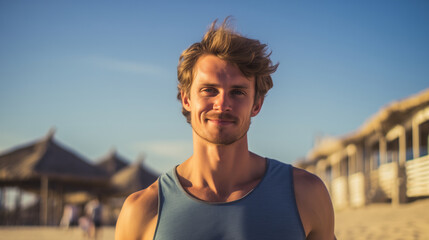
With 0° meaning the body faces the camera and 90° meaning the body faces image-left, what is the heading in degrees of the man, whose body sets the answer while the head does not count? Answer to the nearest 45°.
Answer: approximately 0°

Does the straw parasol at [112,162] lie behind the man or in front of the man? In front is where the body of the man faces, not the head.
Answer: behind

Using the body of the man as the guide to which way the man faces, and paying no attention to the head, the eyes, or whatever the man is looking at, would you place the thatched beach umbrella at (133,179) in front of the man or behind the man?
behind

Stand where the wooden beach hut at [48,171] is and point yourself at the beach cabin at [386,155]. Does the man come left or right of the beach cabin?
right

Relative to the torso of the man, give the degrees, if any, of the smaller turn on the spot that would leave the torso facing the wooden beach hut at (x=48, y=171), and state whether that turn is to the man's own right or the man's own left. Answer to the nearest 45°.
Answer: approximately 180°

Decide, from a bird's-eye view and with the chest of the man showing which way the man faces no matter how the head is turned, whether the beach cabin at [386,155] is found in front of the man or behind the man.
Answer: behind
